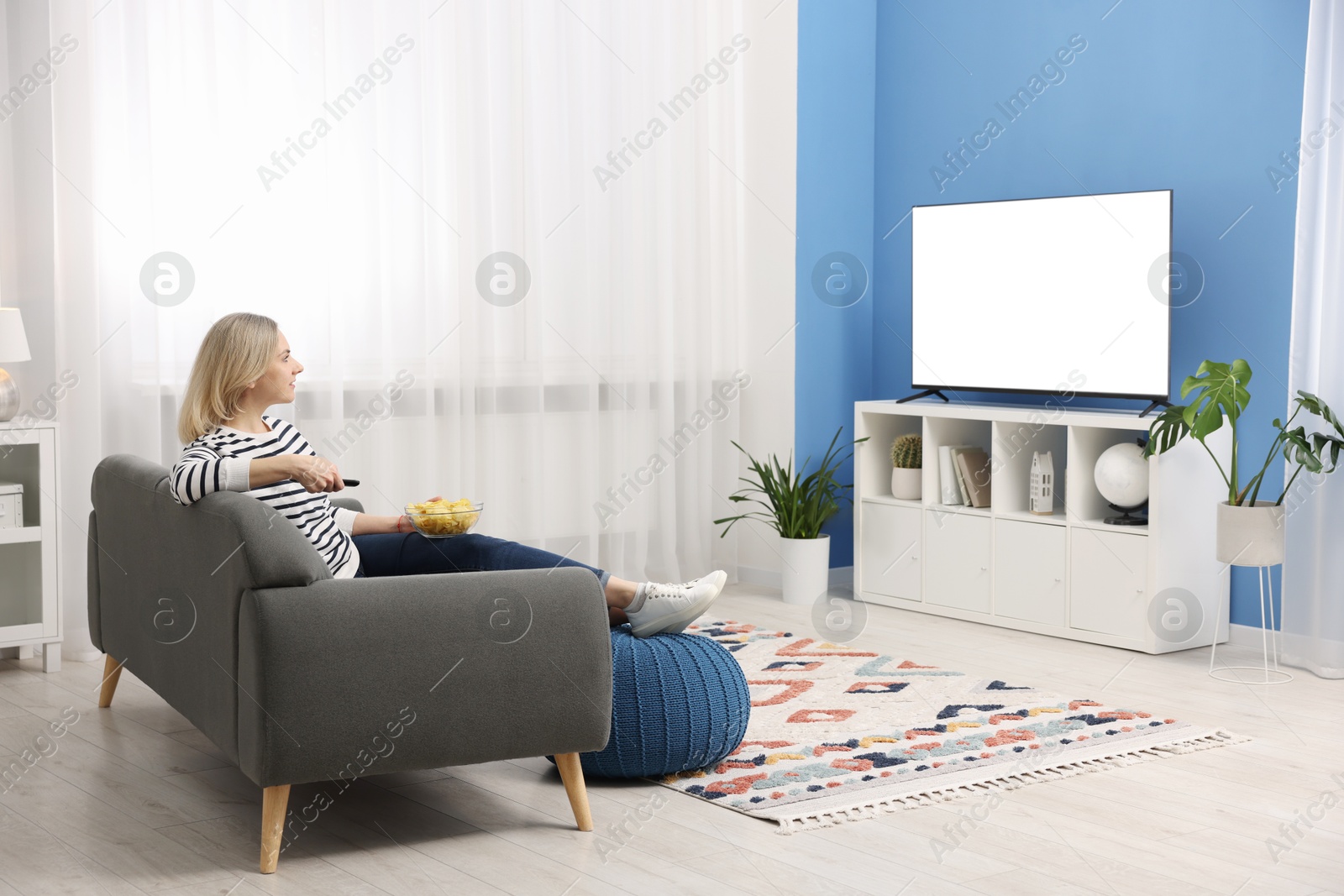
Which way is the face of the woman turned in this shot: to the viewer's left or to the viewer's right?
to the viewer's right

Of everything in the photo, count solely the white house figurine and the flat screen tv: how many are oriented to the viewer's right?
0

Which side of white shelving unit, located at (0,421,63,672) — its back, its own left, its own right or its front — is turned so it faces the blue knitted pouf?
front

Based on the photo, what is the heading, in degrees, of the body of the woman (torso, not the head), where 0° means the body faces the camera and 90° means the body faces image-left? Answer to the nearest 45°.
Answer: approximately 270°

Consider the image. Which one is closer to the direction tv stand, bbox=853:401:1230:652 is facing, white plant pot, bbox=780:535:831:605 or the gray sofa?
the gray sofa

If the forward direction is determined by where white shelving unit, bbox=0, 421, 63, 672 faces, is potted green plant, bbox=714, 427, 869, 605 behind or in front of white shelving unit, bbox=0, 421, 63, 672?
in front

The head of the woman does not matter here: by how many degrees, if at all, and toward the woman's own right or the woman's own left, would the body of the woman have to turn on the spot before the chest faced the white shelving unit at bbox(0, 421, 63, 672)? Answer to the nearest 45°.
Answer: approximately 135° to the woman's own left

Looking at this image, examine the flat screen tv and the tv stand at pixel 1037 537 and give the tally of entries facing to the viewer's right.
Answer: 0
